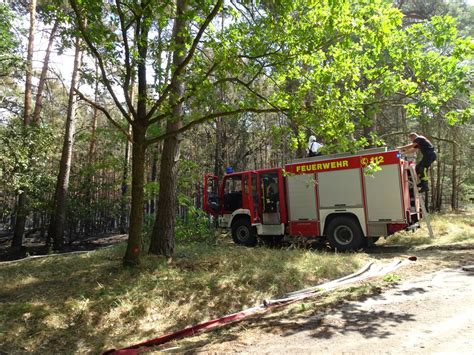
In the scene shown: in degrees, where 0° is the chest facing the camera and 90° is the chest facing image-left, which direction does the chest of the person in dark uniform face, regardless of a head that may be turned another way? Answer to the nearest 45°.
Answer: approximately 90°

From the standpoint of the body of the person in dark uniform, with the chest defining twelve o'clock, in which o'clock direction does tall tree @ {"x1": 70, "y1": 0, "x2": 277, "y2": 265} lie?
The tall tree is roughly at 10 o'clock from the person in dark uniform.

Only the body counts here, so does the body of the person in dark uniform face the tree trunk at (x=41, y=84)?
yes

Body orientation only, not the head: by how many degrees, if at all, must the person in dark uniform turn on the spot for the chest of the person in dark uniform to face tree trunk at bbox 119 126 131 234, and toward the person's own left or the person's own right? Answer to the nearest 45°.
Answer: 0° — they already face it

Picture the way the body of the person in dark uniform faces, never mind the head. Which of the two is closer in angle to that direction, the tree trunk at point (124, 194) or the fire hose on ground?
the tree trunk

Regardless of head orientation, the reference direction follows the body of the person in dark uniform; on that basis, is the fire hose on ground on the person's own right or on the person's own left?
on the person's own left
